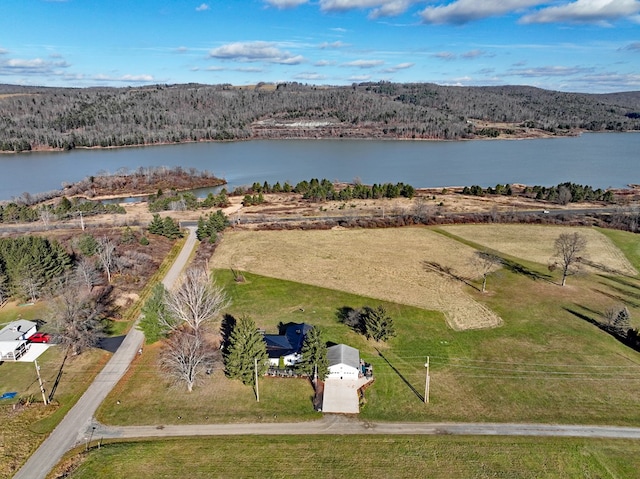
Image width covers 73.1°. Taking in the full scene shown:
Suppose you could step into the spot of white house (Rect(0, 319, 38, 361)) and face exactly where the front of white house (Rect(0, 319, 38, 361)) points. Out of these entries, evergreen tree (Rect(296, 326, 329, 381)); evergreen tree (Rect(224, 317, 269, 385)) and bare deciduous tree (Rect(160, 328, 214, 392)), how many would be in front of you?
3

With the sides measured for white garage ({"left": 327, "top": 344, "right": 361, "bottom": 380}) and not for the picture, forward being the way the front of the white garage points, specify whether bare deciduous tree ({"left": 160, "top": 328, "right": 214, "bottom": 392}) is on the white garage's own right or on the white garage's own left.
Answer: on the white garage's own right

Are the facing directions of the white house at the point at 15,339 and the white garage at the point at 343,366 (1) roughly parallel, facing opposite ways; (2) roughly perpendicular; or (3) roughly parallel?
roughly perpendicular

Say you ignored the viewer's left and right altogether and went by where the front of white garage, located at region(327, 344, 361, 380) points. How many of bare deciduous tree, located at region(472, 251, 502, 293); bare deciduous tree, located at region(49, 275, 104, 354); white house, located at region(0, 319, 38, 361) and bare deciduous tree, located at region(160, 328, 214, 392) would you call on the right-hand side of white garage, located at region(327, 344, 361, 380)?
3

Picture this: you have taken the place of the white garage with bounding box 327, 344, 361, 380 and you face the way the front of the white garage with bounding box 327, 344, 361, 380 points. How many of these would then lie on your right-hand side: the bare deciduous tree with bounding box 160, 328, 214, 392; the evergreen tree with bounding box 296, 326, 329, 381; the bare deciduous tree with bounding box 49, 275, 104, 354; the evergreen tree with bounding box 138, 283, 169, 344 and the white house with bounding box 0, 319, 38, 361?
5

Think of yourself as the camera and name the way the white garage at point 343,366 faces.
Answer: facing the viewer

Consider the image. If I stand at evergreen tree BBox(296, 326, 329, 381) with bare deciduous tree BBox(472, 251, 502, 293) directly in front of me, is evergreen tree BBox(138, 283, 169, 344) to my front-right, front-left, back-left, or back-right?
back-left

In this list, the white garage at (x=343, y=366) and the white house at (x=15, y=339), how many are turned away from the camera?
0

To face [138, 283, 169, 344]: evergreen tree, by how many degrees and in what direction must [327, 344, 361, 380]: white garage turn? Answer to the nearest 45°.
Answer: approximately 90° to its right

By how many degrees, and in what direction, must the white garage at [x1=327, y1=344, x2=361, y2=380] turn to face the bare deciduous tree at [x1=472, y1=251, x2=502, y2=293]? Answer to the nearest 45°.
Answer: approximately 135° to its left

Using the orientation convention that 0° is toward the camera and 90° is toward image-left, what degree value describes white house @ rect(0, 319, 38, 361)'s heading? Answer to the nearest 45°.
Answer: approximately 315°

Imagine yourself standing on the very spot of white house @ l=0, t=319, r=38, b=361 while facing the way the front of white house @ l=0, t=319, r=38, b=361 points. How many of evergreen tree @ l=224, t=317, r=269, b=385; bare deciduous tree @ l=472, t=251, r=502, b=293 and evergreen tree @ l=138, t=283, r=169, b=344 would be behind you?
0

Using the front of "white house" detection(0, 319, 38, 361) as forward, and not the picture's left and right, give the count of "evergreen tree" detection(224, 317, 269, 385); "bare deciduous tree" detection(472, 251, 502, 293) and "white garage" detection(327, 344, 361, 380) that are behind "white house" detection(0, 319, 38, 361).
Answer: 0

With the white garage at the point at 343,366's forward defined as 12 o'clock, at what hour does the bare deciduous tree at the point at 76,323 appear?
The bare deciduous tree is roughly at 3 o'clock from the white garage.

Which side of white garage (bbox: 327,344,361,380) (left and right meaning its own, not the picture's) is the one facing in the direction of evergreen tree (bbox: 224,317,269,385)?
right

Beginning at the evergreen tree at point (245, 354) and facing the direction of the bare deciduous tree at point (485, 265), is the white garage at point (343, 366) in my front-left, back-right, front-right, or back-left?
front-right

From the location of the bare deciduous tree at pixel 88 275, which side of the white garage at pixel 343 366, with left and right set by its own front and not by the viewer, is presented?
right

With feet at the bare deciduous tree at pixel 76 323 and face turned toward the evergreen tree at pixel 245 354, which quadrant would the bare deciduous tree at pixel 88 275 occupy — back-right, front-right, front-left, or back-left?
back-left
